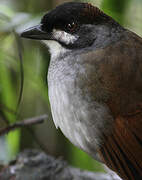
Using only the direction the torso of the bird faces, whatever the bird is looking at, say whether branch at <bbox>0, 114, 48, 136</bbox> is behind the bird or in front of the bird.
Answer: in front

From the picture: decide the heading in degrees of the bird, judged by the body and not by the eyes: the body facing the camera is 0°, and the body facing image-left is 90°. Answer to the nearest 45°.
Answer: approximately 90°
